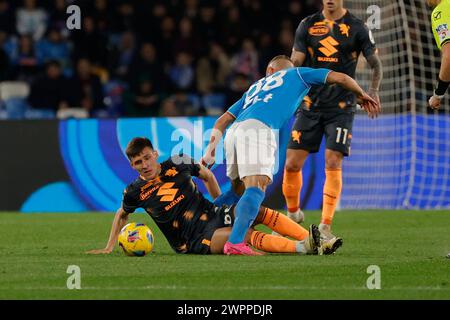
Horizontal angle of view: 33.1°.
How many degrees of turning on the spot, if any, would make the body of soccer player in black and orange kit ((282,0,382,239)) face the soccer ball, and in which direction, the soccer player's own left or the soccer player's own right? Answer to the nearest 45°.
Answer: approximately 45° to the soccer player's own right

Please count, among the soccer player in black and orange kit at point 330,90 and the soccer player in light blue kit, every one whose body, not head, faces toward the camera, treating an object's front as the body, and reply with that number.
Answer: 1

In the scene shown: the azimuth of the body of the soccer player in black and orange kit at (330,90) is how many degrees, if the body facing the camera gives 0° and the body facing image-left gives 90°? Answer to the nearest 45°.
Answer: approximately 0°

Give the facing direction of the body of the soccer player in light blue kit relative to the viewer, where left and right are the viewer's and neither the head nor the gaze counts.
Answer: facing away from the viewer and to the right of the viewer
